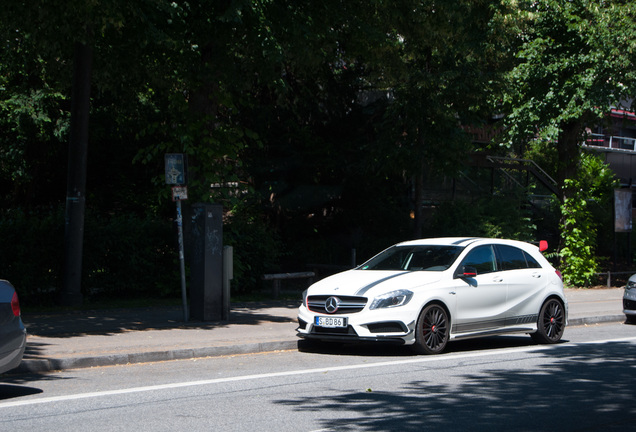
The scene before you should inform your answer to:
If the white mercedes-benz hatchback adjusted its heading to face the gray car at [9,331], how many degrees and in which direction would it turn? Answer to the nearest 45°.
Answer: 0° — it already faces it

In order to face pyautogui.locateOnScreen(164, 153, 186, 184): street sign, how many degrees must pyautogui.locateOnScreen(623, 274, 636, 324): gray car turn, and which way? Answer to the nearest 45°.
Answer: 0° — it already faces it

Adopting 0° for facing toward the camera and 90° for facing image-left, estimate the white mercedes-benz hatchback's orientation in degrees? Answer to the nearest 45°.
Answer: approximately 45°

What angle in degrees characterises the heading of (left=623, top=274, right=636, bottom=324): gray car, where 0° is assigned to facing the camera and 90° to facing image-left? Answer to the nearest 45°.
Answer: approximately 45°

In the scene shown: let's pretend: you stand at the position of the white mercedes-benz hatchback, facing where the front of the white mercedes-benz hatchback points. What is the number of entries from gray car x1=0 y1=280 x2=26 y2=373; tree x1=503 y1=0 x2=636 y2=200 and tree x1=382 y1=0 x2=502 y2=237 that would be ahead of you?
1
